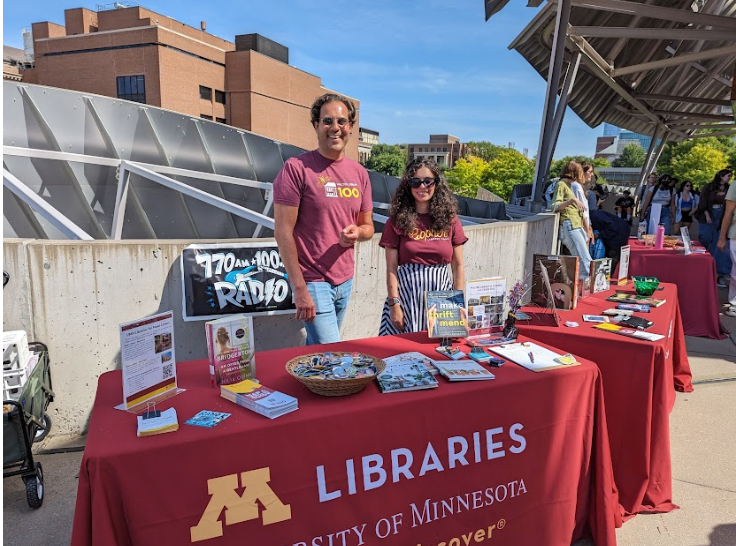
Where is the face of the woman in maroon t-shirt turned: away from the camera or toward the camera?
toward the camera

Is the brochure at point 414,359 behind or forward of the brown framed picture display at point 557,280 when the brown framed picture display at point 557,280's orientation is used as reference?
forward

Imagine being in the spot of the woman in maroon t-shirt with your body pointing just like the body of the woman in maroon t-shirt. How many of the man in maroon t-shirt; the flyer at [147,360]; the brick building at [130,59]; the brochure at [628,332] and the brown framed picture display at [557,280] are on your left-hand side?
2

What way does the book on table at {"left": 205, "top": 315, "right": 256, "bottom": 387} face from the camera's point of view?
toward the camera

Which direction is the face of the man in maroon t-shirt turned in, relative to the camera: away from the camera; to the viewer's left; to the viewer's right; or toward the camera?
toward the camera

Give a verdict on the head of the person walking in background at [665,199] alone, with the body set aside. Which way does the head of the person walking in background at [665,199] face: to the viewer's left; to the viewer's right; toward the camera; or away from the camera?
toward the camera

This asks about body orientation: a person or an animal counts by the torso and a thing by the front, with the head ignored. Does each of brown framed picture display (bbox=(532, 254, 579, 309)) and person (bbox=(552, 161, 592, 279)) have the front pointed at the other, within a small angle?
no

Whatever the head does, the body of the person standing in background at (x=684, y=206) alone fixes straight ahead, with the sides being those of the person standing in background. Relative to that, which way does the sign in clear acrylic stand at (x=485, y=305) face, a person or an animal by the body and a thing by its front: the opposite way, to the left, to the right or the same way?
the same way

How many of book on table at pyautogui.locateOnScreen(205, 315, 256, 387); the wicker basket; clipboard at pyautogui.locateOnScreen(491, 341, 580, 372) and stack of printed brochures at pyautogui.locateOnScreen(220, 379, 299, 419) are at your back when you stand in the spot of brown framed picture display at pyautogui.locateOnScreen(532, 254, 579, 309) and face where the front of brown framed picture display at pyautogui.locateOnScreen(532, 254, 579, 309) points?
0

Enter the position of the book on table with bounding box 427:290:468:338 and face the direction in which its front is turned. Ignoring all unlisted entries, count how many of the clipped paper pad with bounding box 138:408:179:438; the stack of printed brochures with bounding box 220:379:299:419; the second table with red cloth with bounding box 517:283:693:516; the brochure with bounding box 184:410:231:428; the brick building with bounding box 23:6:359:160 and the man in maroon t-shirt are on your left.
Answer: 1

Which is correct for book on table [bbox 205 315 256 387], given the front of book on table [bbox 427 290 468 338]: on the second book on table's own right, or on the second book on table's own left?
on the second book on table's own right

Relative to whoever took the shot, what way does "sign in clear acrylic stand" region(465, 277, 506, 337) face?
facing the viewer

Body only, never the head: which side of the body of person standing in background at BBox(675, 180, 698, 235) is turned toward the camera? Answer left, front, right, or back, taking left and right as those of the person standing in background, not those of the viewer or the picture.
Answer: front

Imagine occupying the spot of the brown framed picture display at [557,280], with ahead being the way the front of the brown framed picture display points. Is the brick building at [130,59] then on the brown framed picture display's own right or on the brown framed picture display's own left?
on the brown framed picture display's own right

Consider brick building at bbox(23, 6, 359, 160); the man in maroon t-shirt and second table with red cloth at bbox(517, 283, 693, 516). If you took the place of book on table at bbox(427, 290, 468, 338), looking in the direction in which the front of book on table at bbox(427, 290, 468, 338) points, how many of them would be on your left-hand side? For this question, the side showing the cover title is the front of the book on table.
1

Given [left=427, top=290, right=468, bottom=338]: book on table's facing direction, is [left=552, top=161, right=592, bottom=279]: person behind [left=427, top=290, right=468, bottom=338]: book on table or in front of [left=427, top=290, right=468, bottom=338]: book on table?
behind

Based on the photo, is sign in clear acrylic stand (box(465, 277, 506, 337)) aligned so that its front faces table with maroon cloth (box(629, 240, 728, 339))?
no
